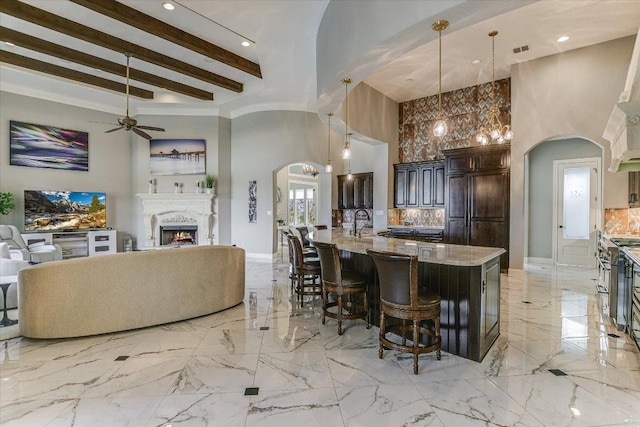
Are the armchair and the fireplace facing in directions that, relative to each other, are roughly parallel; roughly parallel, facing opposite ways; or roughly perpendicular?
roughly perpendicular

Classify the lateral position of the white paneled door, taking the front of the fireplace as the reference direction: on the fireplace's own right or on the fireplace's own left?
on the fireplace's own left

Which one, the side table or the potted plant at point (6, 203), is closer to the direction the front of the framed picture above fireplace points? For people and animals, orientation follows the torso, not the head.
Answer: the side table

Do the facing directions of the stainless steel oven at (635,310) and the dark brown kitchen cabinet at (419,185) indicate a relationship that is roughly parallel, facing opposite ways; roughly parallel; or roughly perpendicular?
roughly perpendicular

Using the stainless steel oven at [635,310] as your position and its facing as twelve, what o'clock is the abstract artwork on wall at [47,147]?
The abstract artwork on wall is roughly at 1 o'clock from the stainless steel oven.

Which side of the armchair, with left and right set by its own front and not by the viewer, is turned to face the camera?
right

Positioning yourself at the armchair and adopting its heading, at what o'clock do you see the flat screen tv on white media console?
The flat screen tv on white media console is roughly at 10 o'clock from the armchair.

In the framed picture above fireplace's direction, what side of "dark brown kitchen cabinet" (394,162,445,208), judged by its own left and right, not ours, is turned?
right

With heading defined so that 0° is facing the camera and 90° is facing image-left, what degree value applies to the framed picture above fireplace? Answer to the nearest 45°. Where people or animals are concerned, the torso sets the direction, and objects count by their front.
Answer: approximately 0°

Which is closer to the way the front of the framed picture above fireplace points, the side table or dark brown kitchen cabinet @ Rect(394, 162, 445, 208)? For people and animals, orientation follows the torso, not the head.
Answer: the side table
